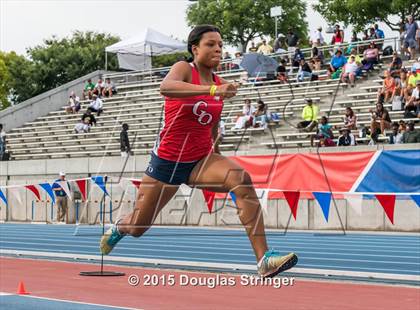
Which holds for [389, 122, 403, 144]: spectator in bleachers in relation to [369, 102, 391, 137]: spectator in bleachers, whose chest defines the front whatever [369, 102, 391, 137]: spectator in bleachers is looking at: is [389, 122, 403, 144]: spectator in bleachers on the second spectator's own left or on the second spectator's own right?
on the second spectator's own left

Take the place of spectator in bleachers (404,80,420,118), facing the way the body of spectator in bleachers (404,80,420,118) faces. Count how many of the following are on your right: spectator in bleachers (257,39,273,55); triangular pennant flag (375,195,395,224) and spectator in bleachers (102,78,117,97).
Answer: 2

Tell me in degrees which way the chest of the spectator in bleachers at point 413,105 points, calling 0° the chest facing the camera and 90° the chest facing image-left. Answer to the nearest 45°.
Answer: approximately 45°

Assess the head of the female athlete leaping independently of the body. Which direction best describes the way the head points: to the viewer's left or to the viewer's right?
to the viewer's right

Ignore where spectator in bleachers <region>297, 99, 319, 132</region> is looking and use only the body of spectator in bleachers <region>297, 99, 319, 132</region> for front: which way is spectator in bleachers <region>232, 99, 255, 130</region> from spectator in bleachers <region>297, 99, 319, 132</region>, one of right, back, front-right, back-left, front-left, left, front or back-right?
front-right

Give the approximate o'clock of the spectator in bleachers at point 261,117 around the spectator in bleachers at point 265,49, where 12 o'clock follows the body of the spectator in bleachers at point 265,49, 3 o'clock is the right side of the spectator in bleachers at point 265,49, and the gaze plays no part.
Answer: the spectator in bleachers at point 261,117 is roughly at 12 o'clock from the spectator in bleachers at point 265,49.

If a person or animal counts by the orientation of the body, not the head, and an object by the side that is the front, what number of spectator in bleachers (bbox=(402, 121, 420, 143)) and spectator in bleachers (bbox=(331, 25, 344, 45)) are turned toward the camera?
2

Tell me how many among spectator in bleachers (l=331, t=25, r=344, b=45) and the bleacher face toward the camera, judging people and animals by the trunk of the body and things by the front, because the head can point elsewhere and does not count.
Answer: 2

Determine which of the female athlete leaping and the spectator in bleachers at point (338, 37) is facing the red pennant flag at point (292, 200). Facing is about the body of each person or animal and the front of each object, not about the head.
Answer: the spectator in bleachers

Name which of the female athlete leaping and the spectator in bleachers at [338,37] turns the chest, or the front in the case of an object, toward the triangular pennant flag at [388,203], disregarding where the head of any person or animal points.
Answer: the spectator in bleachers

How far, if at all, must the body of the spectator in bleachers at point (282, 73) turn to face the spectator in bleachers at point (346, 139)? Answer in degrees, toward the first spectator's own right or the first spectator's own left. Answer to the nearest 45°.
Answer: approximately 45° to the first spectator's own left

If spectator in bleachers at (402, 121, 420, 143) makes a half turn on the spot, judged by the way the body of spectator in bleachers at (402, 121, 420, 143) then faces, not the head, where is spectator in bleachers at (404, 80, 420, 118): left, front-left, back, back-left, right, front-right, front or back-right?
front

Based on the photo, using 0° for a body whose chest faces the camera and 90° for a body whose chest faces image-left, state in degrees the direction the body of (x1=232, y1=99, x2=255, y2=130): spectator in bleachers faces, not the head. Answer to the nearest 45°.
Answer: approximately 45°
